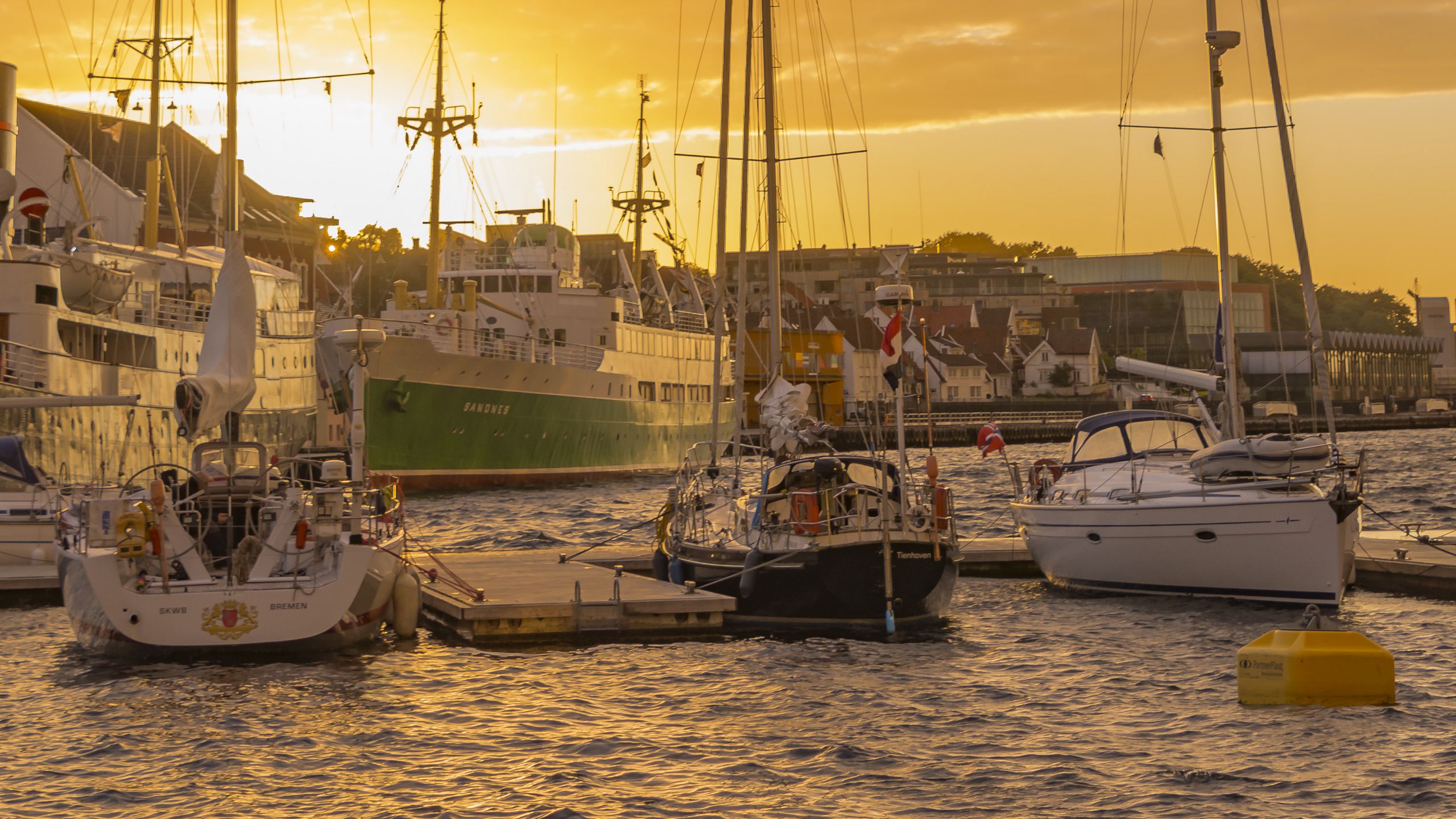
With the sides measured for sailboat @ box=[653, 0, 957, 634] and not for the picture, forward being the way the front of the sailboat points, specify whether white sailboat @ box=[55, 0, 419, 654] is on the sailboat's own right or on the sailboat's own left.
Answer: on the sailboat's own left

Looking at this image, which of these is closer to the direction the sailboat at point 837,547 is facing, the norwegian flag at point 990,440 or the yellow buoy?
the norwegian flag

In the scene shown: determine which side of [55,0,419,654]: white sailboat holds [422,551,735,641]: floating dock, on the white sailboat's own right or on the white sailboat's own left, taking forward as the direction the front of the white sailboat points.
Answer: on the white sailboat's own right

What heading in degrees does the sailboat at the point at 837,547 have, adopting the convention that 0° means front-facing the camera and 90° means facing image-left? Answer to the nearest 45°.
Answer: approximately 135°

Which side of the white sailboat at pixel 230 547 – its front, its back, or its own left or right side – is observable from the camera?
back

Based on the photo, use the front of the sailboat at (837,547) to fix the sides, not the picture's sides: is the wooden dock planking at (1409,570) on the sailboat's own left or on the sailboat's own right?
on the sailboat's own right

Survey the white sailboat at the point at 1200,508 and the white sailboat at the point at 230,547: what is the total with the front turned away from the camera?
1

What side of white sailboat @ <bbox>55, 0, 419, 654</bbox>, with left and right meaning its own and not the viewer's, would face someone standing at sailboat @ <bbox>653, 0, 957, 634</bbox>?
right

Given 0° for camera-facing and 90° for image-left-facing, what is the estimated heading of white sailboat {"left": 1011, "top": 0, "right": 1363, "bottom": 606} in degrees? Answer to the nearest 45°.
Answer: approximately 315°

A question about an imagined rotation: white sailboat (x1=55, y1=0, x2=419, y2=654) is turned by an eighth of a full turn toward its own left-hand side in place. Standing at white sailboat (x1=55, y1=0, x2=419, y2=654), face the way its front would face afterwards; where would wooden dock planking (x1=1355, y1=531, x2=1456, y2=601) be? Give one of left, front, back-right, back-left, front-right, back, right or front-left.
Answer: back-right
